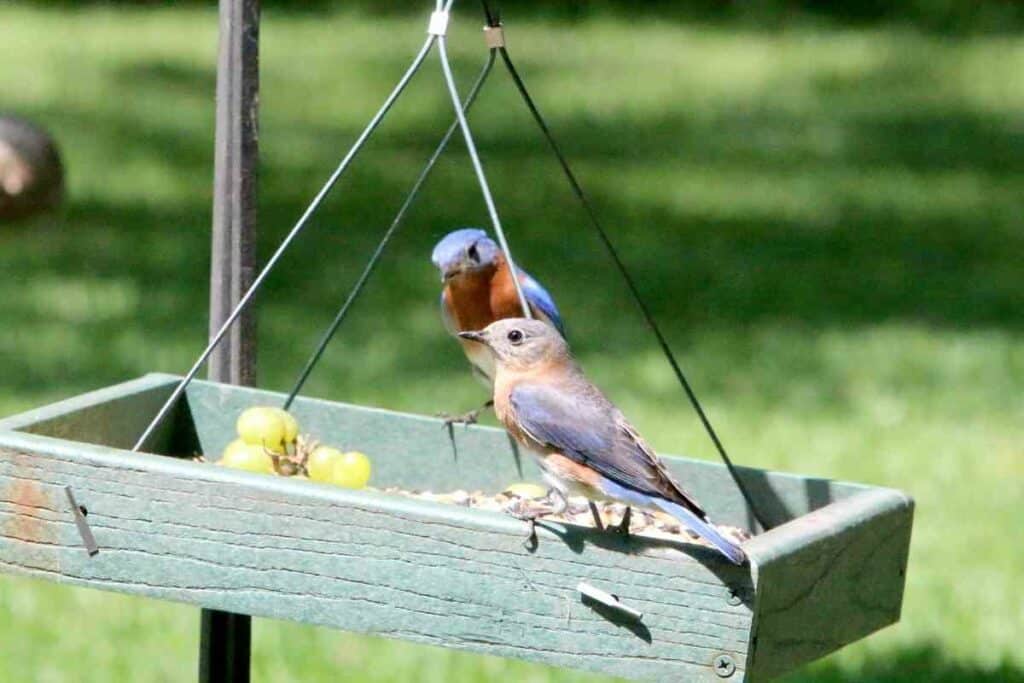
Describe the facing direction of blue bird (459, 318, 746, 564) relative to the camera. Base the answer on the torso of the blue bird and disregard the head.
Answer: to the viewer's left

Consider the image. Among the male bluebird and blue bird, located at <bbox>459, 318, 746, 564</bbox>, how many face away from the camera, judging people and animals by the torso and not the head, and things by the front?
0

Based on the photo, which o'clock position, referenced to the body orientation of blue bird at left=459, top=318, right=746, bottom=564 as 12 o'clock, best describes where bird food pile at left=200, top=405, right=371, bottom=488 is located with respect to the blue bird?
The bird food pile is roughly at 1 o'clock from the blue bird.

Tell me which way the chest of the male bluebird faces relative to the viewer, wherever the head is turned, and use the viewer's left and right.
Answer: facing the viewer and to the left of the viewer
